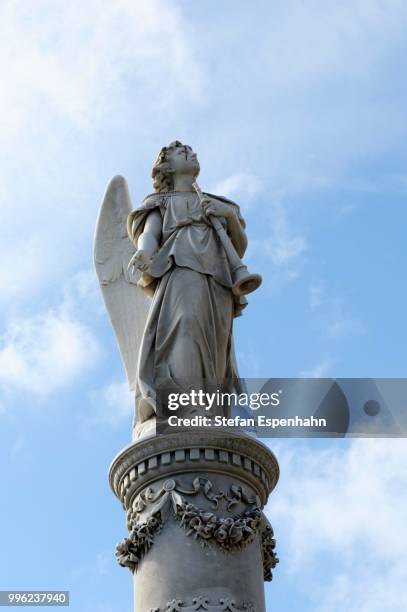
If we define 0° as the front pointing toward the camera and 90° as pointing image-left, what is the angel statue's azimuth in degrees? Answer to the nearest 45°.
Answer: approximately 315°
